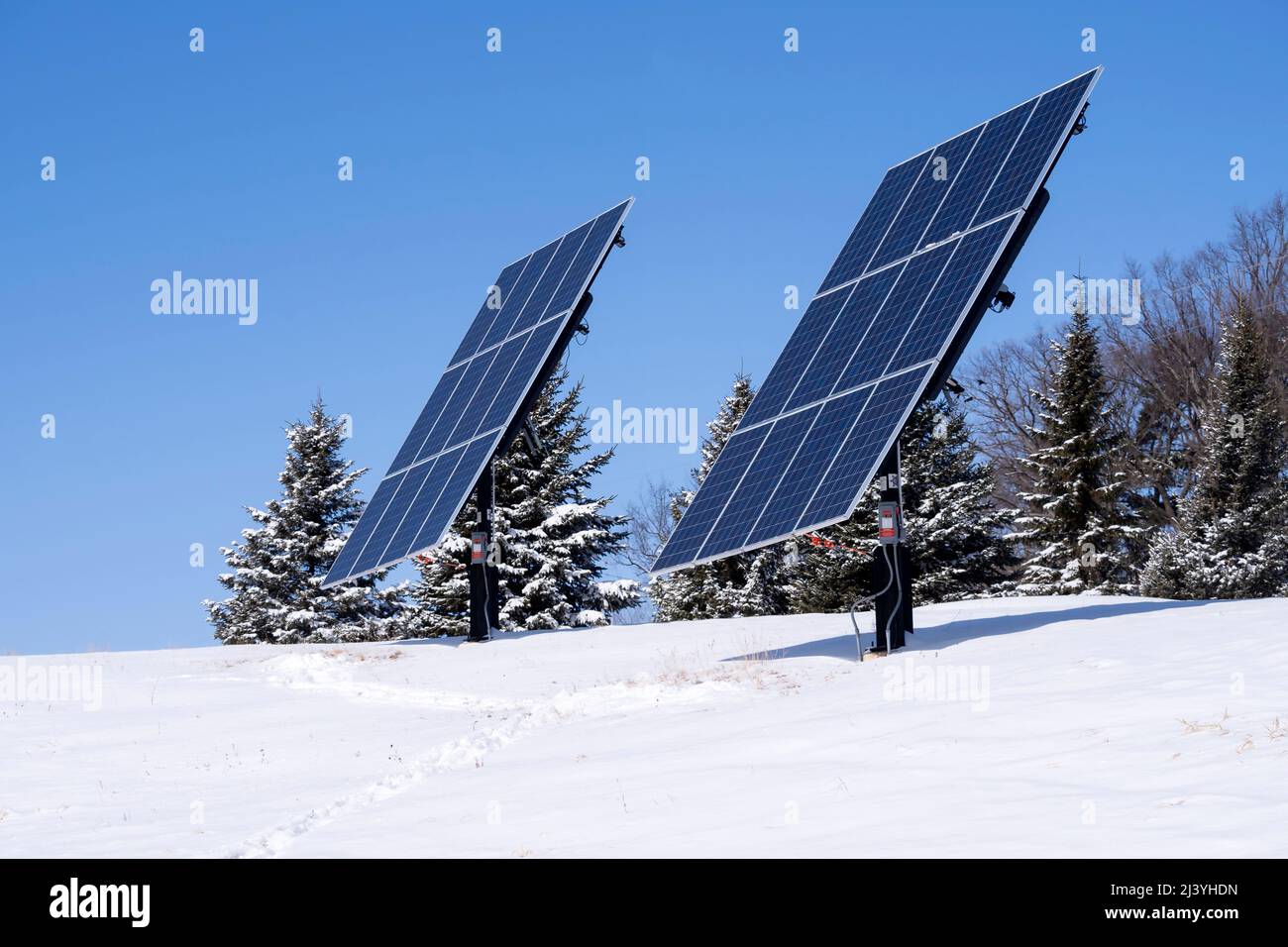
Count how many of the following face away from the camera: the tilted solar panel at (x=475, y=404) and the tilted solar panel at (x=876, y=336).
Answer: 0

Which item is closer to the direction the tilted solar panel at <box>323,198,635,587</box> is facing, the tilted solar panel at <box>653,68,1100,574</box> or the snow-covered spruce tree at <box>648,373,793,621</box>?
the tilted solar panel

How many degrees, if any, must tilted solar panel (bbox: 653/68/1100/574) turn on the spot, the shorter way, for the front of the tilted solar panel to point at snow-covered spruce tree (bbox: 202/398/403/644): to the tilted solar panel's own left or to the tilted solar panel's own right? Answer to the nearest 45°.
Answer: approximately 90° to the tilted solar panel's own right

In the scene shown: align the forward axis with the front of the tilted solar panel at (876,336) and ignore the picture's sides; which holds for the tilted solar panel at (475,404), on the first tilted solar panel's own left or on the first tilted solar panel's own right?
on the first tilted solar panel's own right

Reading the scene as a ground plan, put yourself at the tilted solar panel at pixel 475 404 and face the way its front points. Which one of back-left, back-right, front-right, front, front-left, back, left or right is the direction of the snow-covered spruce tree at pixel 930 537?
back

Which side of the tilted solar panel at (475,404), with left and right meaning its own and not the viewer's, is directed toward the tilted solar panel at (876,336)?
left

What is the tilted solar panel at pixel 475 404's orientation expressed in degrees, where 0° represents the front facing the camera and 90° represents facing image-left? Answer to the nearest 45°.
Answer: approximately 45°
